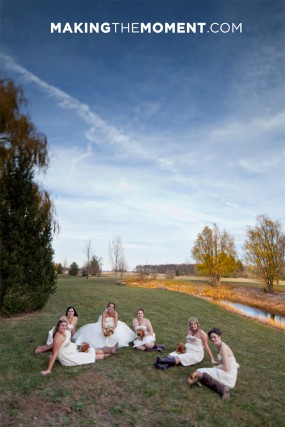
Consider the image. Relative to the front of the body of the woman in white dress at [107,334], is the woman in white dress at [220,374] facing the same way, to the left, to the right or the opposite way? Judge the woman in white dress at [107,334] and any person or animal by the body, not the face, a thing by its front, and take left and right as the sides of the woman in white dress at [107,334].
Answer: to the right

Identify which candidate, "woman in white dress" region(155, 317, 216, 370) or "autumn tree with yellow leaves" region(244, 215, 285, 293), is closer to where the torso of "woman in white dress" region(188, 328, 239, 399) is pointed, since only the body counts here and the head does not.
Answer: the woman in white dress

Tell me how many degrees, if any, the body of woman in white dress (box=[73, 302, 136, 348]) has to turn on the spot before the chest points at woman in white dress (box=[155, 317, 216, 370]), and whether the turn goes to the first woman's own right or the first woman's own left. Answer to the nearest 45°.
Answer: approximately 45° to the first woman's own left

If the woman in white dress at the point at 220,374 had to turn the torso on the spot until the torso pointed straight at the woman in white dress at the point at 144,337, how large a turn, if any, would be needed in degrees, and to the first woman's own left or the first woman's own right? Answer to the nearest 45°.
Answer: approximately 45° to the first woman's own right

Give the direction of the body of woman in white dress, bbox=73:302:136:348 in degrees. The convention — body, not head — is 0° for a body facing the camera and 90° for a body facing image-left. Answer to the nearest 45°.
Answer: approximately 0°

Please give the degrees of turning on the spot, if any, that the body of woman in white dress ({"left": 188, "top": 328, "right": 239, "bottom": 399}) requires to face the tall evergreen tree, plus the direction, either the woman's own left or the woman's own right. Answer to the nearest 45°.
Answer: approximately 45° to the woman's own right

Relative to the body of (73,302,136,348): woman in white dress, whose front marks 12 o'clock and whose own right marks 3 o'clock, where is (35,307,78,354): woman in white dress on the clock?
(35,307,78,354): woman in white dress is roughly at 3 o'clock from (73,302,136,348): woman in white dress.

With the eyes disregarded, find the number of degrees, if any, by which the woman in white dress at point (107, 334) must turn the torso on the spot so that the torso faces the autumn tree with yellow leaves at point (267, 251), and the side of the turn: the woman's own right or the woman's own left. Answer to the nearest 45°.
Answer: approximately 135° to the woman's own left

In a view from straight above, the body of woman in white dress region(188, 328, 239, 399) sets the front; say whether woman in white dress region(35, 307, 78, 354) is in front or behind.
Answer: in front
